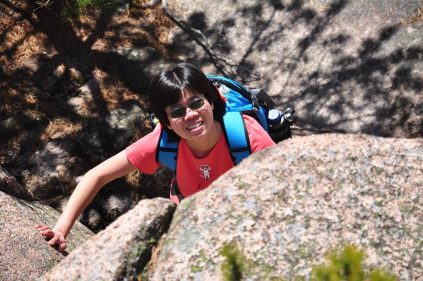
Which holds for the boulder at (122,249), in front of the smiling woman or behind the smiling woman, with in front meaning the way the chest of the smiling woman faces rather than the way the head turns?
in front

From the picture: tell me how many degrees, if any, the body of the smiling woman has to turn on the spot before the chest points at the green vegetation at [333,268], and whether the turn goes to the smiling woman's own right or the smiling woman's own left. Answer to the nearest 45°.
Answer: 0° — they already face it

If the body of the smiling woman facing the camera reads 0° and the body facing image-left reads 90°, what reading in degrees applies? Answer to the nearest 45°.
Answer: approximately 0°

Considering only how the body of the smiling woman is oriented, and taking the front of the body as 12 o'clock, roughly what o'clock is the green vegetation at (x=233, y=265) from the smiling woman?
The green vegetation is roughly at 12 o'clock from the smiling woman.

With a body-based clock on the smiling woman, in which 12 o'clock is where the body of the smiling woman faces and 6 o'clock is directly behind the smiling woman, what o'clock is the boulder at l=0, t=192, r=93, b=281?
The boulder is roughly at 3 o'clock from the smiling woman.
